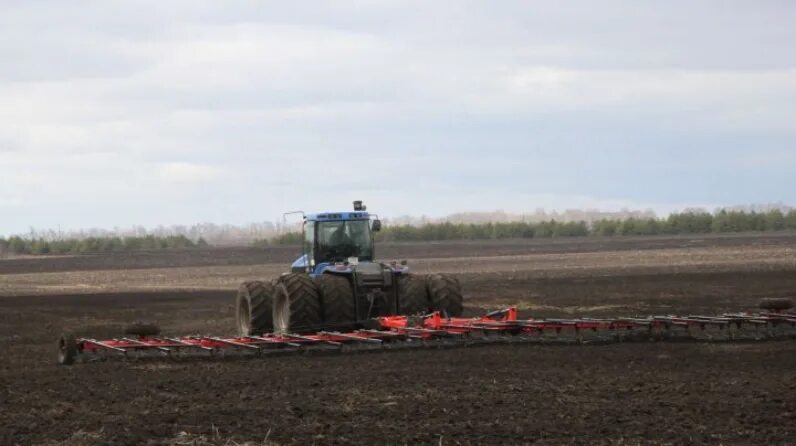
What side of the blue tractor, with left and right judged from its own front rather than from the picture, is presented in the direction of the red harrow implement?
back

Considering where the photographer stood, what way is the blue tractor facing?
facing away from the viewer and to the left of the viewer
